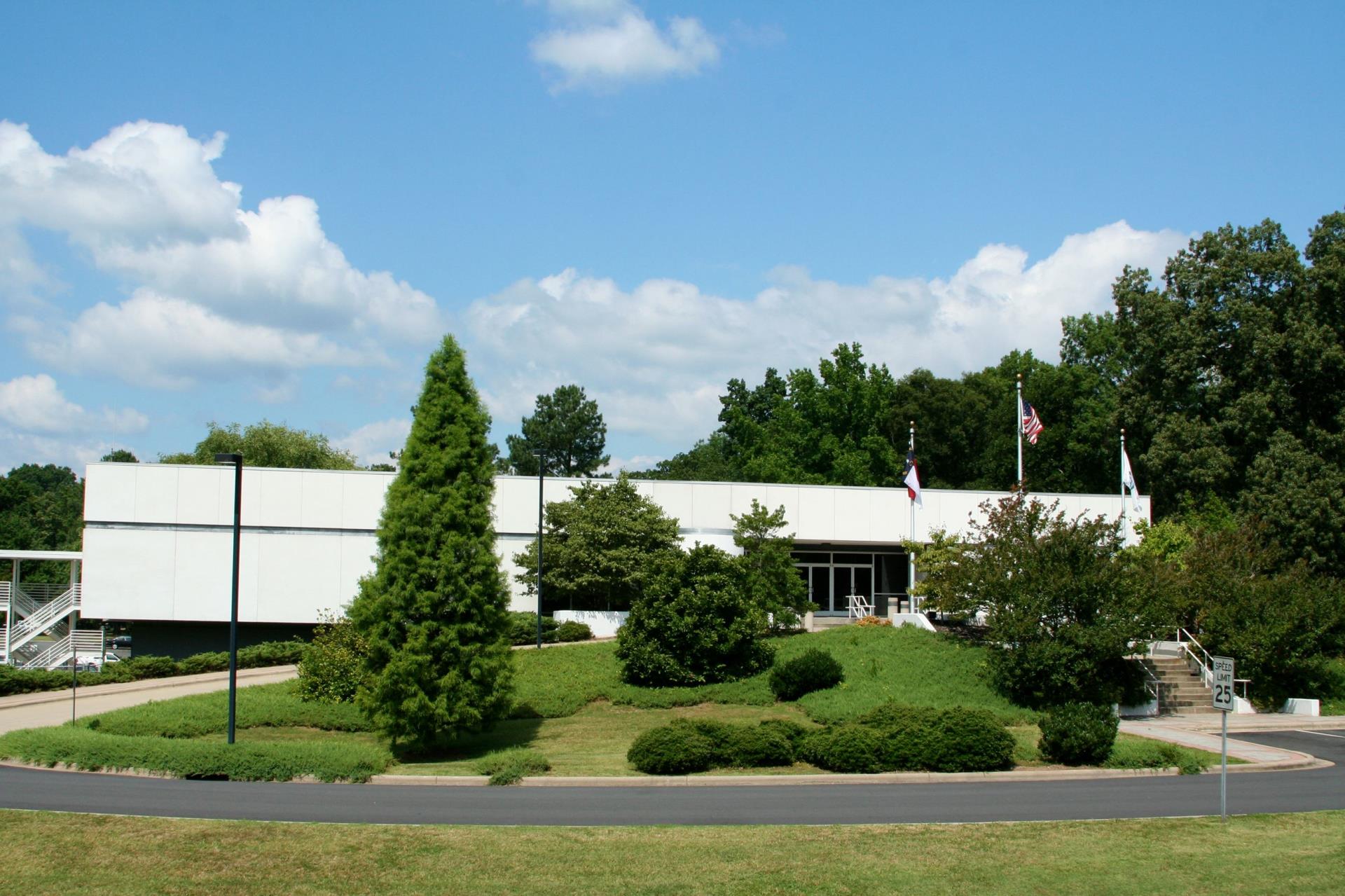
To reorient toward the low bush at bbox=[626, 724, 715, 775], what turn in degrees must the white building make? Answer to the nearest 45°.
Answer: approximately 45° to its left

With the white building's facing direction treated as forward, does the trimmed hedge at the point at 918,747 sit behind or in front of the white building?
in front

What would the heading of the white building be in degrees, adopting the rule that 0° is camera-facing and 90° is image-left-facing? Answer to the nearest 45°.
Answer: approximately 0°

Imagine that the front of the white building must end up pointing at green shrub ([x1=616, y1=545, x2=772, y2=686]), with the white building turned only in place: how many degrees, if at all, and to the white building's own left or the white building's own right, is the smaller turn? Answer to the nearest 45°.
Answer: approximately 45° to the white building's own left

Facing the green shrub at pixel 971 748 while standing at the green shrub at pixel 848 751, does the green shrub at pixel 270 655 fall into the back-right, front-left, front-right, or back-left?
back-left

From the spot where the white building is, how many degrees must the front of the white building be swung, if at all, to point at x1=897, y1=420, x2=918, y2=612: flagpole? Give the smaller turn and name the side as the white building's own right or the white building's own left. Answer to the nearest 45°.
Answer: approximately 90° to the white building's own left

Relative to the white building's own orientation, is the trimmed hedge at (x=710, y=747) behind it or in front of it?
in front

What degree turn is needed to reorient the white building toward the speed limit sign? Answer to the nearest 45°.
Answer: approximately 45° to its left

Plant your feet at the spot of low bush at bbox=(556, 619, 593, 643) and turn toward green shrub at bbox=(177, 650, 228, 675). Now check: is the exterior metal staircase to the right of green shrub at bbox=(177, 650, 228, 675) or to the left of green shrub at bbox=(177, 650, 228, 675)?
right

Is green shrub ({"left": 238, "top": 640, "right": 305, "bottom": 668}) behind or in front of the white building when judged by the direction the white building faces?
in front

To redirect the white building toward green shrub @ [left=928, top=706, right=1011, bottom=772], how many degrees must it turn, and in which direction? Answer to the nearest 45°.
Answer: approximately 45° to its left

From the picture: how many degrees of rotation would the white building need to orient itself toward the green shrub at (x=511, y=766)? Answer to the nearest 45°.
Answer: approximately 45° to its left

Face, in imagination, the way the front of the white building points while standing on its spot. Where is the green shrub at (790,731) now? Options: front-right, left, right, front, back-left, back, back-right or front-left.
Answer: front-left
